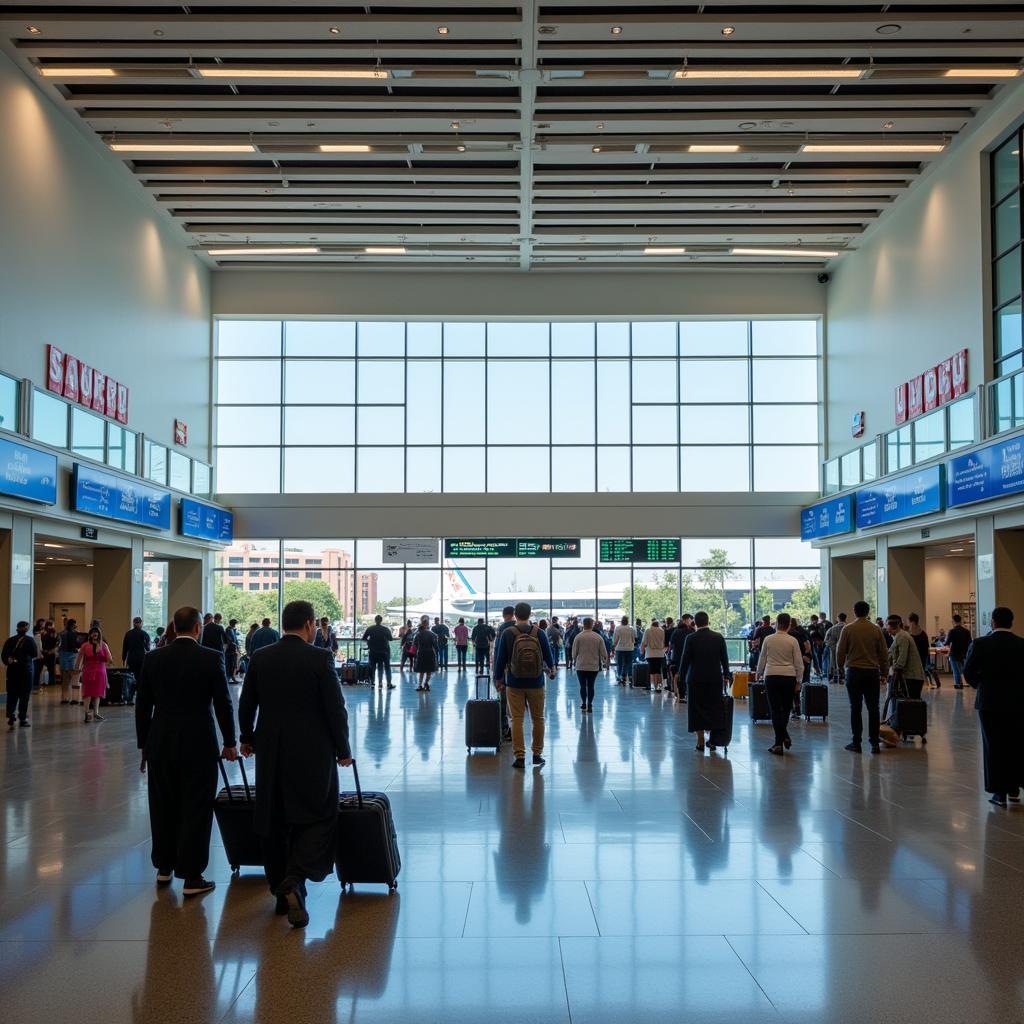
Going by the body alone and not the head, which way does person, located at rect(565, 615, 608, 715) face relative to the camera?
away from the camera

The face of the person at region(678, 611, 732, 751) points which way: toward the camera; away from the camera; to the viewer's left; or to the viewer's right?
away from the camera

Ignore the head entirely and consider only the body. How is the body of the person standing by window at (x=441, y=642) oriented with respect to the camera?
away from the camera

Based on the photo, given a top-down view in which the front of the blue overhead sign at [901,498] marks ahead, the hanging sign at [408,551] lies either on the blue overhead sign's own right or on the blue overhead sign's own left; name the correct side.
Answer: on the blue overhead sign's own right

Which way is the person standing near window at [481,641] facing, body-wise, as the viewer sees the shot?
away from the camera

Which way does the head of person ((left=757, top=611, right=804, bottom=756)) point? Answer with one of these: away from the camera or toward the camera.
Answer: away from the camera

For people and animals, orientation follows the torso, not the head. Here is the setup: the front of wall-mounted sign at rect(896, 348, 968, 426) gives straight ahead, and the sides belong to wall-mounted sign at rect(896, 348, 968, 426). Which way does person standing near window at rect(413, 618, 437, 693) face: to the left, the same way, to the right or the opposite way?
to the right

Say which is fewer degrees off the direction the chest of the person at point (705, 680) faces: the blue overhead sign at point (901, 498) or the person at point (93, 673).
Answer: the blue overhead sign

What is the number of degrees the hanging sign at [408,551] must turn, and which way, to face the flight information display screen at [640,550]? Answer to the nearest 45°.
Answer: approximately 90° to its left

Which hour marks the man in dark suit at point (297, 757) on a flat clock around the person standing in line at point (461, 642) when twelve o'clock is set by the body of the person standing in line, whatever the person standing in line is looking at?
The man in dark suit is roughly at 6 o'clock from the person standing in line.
